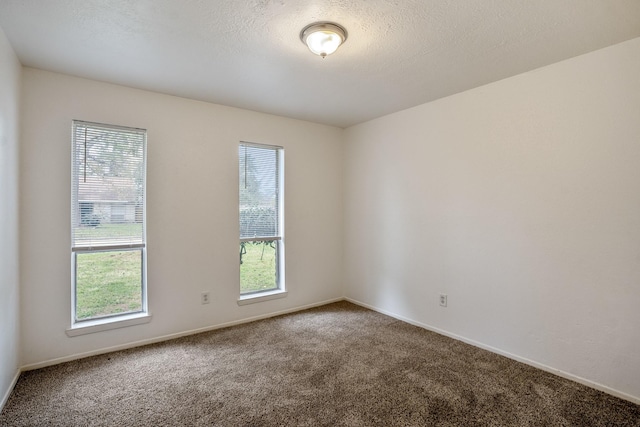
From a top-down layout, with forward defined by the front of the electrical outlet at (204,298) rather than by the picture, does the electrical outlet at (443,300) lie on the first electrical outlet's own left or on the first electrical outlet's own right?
on the first electrical outlet's own left

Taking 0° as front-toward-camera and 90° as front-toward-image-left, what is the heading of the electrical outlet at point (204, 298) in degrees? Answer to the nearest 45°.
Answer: approximately 0°
